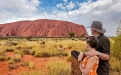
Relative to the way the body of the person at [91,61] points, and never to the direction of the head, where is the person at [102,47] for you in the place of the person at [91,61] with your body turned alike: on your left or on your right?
on your right

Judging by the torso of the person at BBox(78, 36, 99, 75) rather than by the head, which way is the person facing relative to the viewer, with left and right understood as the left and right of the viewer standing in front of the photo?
facing away from the viewer and to the left of the viewer

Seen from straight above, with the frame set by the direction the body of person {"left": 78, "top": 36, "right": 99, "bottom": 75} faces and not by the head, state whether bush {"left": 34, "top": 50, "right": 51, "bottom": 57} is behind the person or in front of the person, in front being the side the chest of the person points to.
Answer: in front

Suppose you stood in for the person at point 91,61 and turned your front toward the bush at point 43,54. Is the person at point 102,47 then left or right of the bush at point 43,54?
right

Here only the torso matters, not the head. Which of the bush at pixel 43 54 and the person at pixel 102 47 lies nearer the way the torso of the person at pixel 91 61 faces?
the bush
